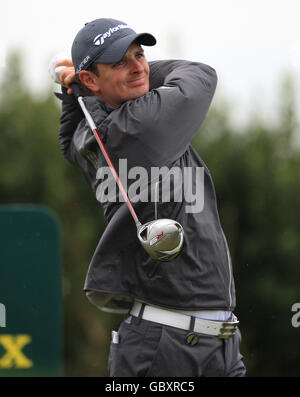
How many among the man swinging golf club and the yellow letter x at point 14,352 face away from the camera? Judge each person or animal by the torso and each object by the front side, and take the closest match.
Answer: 0

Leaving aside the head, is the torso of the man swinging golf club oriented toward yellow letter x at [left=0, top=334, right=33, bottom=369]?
no

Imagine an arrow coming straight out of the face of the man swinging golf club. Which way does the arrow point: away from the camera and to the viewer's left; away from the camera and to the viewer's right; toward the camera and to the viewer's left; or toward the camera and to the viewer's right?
toward the camera and to the viewer's right

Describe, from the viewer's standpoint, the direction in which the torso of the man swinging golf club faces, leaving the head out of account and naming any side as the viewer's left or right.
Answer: facing the viewer and to the right of the viewer
